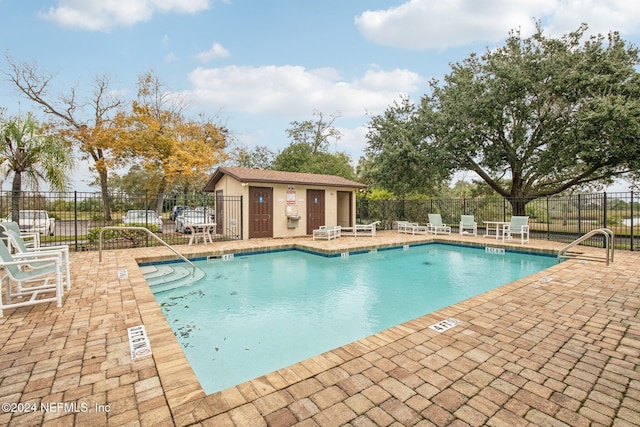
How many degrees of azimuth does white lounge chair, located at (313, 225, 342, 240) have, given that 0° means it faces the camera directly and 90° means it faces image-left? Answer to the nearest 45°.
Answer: approximately 45°

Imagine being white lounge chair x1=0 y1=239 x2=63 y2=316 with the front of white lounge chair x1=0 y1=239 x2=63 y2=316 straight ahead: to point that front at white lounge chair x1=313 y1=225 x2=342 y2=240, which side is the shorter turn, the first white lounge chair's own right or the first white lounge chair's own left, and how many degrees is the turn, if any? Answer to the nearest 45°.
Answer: approximately 45° to the first white lounge chair's own left

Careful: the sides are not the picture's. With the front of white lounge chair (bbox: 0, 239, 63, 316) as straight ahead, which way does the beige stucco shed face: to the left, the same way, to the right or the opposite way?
to the right

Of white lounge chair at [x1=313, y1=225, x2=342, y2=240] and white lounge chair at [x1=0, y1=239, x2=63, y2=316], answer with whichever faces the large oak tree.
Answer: white lounge chair at [x1=0, y1=239, x2=63, y2=316]

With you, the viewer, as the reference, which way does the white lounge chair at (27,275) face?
facing to the right of the viewer

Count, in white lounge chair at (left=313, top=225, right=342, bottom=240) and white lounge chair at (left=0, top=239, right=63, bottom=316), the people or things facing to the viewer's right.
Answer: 1

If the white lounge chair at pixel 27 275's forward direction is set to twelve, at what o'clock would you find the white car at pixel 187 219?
The white car is roughly at 10 o'clock from the white lounge chair.
